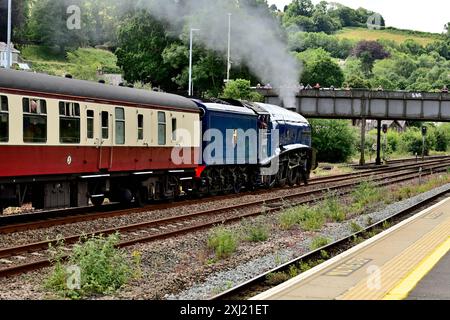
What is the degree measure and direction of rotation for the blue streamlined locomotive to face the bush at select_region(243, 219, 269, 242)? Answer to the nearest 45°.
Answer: approximately 135° to its right

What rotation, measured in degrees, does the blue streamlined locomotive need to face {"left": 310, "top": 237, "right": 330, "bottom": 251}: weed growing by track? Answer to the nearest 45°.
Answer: approximately 135° to its right

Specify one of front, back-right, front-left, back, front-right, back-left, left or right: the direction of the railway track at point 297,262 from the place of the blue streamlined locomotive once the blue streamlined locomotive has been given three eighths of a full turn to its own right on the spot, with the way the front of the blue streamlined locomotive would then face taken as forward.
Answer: front

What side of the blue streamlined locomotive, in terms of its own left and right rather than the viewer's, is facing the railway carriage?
back

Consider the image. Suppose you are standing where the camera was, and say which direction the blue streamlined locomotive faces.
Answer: facing away from the viewer and to the right of the viewer
